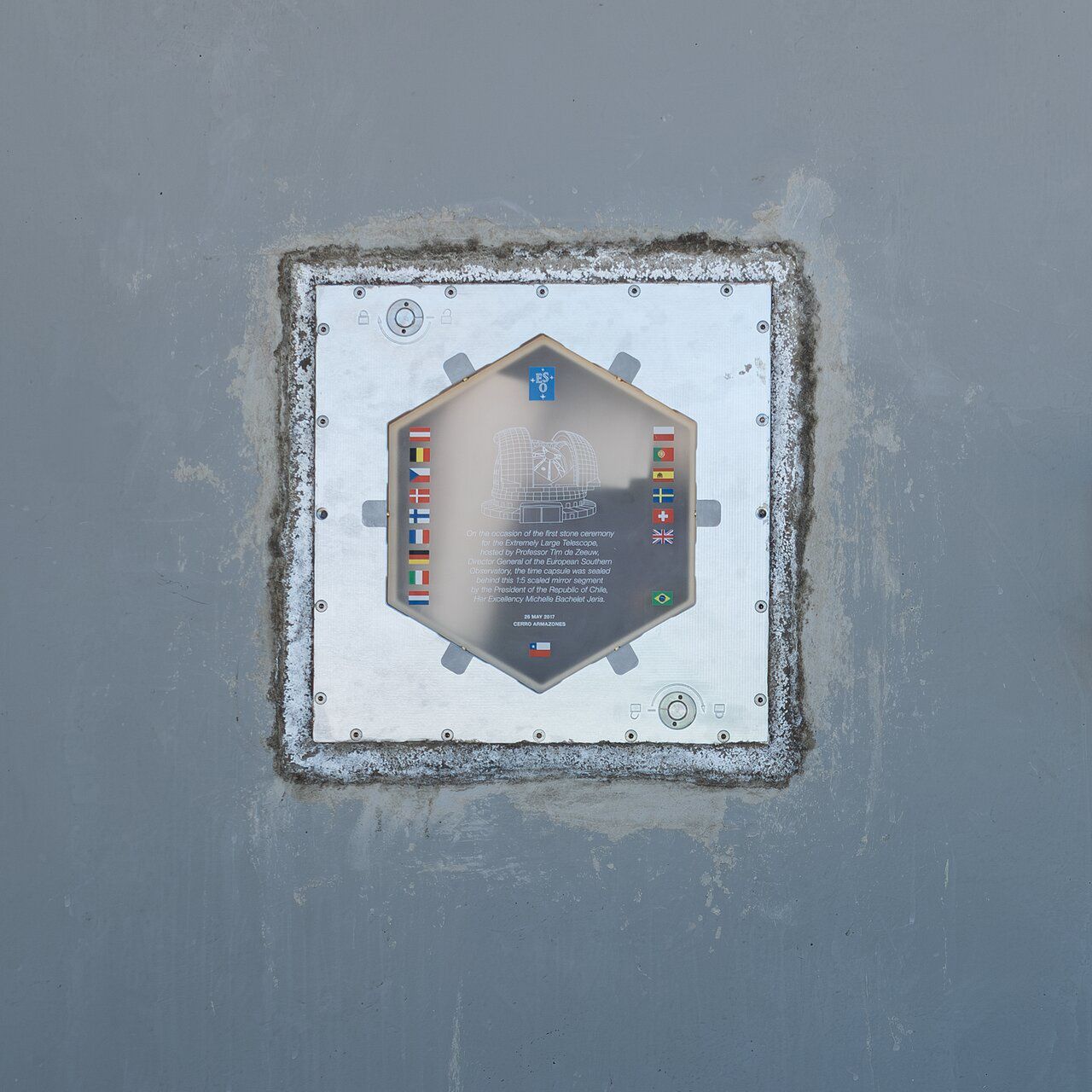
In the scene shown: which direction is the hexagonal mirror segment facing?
toward the camera
